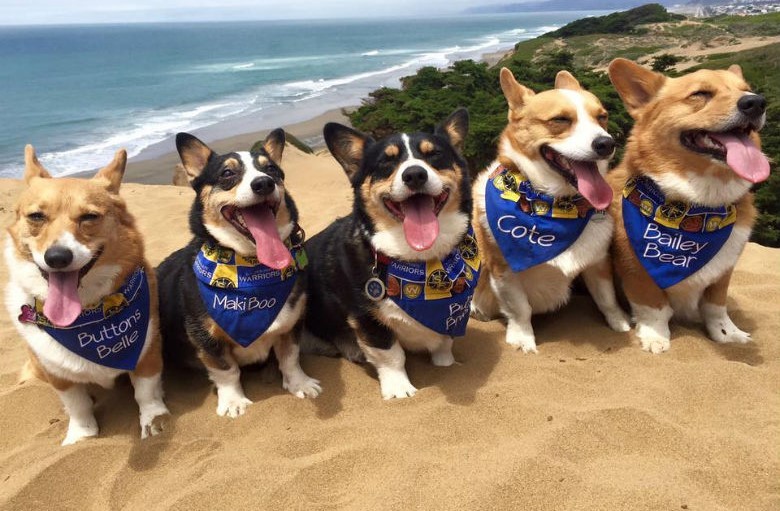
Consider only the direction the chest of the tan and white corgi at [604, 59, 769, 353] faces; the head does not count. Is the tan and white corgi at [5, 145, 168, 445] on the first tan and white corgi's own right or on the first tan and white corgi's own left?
on the first tan and white corgi's own right

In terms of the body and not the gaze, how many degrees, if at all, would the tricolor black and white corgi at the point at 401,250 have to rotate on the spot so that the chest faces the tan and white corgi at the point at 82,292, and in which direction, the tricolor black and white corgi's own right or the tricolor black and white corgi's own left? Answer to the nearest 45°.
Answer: approximately 135° to the tricolor black and white corgi's own right

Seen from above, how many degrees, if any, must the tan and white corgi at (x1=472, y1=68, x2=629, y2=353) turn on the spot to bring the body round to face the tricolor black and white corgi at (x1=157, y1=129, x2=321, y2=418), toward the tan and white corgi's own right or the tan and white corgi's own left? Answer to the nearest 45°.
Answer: approximately 90° to the tan and white corgi's own right

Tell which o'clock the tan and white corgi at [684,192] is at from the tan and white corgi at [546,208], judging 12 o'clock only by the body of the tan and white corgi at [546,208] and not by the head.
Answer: the tan and white corgi at [684,192] is roughly at 10 o'clock from the tan and white corgi at [546,208].

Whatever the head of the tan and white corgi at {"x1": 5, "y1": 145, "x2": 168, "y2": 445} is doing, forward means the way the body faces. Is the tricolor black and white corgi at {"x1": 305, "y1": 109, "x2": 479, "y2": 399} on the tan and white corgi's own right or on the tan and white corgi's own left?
on the tan and white corgi's own left

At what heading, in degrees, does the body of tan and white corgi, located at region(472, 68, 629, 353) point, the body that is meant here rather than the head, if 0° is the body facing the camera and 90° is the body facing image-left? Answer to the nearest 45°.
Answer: approximately 315°

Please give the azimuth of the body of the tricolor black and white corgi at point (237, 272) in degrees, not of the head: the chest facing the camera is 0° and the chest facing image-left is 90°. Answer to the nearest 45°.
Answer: approximately 315°

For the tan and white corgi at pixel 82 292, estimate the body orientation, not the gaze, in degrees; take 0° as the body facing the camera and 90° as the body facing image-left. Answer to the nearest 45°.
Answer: approximately 0°
